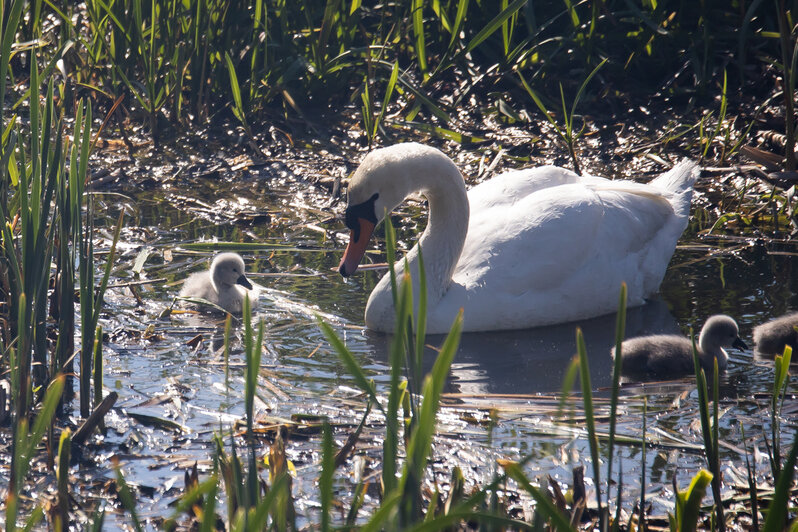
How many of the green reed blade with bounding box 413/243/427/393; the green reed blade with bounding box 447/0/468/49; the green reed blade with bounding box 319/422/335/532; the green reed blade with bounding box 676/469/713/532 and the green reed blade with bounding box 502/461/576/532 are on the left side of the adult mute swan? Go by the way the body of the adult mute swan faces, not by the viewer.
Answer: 4

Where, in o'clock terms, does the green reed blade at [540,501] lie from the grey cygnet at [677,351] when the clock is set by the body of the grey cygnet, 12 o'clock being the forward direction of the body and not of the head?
The green reed blade is roughly at 3 o'clock from the grey cygnet.

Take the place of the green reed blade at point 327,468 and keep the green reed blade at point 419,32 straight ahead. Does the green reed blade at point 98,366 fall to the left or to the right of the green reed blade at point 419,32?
left

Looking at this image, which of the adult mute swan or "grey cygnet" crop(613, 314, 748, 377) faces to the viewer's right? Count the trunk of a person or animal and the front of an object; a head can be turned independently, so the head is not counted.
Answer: the grey cygnet

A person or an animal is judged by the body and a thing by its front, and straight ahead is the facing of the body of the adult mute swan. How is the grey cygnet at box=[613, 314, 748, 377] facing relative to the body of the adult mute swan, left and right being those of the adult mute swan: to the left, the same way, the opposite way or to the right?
the opposite way

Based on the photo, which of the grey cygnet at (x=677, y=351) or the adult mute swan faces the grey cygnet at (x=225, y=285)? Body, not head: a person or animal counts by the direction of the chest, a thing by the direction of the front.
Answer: the adult mute swan

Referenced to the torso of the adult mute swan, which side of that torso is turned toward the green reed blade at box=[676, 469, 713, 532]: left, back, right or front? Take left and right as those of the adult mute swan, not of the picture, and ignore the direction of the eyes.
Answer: left

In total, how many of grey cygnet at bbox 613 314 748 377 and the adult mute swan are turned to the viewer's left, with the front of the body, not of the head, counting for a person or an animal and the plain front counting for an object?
1

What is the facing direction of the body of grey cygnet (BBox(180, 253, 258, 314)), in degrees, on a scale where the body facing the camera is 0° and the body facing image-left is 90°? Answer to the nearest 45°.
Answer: approximately 315°

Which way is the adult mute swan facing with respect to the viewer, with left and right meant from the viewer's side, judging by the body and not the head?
facing to the left of the viewer

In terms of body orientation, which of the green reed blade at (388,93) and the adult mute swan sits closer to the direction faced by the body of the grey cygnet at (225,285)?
the adult mute swan

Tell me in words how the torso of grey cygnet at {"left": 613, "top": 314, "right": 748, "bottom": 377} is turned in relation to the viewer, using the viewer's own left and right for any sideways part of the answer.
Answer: facing to the right of the viewer

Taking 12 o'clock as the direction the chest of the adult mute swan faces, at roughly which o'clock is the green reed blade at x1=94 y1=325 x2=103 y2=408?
The green reed blade is roughly at 10 o'clock from the adult mute swan.

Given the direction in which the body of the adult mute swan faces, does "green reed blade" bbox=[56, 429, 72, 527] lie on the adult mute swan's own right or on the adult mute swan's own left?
on the adult mute swan's own left
